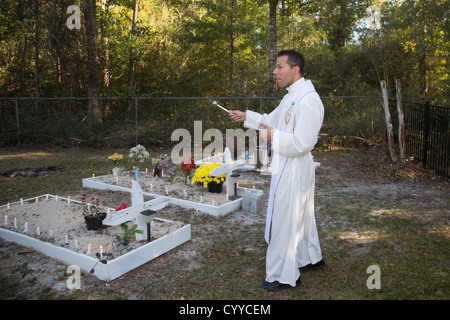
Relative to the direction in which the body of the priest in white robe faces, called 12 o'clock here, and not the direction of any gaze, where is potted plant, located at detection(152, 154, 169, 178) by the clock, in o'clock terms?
The potted plant is roughly at 2 o'clock from the priest in white robe.

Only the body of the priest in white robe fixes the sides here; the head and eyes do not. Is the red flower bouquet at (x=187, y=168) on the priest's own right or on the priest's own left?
on the priest's own right

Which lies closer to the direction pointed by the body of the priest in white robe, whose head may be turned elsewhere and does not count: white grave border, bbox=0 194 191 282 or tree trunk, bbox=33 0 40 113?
the white grave border

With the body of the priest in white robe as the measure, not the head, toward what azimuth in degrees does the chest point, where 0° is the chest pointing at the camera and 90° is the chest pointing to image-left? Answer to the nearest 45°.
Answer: approximately 90°

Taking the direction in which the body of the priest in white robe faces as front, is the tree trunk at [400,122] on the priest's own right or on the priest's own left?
on the priest's own right

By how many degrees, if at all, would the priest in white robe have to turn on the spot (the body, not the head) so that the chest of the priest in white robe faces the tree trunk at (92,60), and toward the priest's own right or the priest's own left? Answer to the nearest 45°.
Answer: approximately 45° to the priest's own right

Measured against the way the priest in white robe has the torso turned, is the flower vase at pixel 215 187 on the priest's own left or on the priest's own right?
on the priest's own right

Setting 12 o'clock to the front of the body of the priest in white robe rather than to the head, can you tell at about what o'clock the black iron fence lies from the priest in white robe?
The black iron fence is roughly at 4 o'clock from the priest in white robe.

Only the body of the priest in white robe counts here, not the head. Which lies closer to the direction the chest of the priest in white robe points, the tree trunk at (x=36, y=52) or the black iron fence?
the tree trunk

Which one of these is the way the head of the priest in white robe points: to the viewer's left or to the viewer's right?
to the viewer's left

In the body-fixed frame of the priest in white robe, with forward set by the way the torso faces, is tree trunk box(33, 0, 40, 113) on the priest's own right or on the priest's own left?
on the priest's own right

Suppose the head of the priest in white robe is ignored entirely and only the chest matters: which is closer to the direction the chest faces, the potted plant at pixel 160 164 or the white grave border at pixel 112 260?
the white grave border
